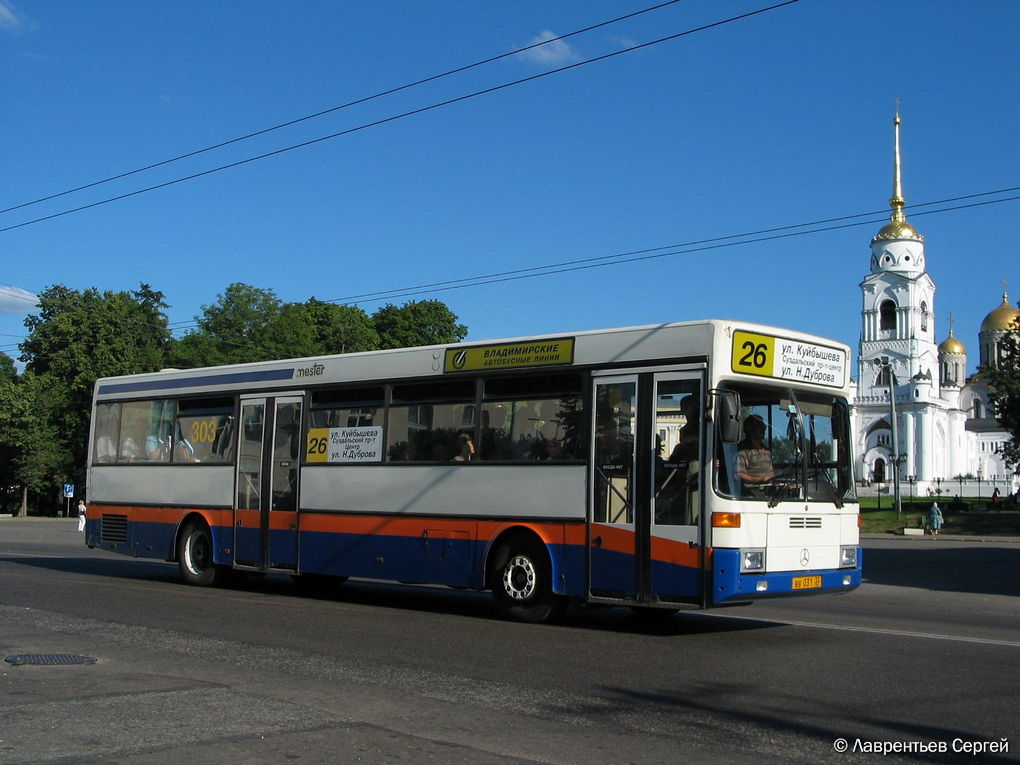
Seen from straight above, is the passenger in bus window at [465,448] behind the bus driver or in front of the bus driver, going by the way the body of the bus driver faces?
behind

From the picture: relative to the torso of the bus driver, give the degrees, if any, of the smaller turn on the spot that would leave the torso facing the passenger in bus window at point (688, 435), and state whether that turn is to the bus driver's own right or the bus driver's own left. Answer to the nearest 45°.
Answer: approximately 135° to the bus driver's own right

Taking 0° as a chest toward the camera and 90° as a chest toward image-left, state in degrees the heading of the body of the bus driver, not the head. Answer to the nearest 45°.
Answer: approximately 315°

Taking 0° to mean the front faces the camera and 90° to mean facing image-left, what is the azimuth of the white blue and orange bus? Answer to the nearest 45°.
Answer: approximately 315°

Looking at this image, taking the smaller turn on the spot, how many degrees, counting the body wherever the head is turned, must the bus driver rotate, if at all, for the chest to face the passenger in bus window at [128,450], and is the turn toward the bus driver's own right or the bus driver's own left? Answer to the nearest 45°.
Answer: approximately 180°
